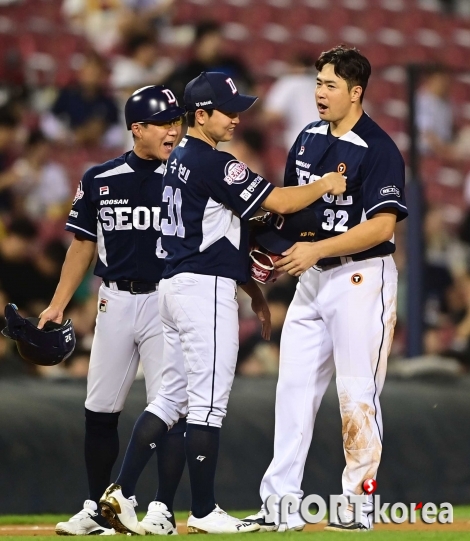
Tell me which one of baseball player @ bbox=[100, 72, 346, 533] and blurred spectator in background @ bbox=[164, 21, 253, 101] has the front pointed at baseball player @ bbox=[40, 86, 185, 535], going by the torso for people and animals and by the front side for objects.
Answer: the blurred spectator in background

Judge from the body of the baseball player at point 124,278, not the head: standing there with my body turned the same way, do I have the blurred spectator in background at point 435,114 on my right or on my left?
on my left

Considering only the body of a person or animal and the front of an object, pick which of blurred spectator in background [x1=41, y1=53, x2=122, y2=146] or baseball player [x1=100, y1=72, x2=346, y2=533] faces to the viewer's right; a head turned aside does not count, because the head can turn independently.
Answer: the baseball player

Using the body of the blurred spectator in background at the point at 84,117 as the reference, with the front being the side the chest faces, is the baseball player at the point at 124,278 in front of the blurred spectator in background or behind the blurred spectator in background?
in front

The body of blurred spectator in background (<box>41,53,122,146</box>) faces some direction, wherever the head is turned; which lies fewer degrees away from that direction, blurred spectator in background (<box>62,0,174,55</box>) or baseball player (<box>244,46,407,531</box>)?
the baseball player

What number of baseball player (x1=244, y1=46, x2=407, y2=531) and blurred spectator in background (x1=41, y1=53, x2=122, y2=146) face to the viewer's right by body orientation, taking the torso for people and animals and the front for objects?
0

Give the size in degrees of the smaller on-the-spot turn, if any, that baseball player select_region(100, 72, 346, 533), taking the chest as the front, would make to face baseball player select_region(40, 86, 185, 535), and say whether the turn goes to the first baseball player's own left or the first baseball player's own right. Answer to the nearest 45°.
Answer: approximately 135° to the first baseball player's own left

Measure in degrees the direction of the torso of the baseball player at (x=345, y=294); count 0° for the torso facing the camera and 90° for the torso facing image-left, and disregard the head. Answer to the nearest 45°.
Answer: approximately 45°

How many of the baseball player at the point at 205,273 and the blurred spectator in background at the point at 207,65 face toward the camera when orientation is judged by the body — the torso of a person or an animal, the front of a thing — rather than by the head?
1

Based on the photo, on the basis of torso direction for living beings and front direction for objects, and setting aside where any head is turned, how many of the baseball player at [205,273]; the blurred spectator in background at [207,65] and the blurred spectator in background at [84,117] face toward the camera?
2

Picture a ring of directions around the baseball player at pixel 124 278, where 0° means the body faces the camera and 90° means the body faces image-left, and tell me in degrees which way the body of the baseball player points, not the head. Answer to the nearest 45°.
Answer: approximately 315°

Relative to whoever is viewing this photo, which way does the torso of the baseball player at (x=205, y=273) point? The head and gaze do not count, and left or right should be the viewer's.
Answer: facing to the right of the viewer

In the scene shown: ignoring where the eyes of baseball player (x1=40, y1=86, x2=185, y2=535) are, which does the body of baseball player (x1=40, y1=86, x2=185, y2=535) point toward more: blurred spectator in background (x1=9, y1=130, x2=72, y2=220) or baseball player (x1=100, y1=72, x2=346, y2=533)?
the baseball player

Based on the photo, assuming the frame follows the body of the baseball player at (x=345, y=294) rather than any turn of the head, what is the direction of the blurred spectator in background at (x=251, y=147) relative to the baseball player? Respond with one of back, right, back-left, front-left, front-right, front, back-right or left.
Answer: back-right
